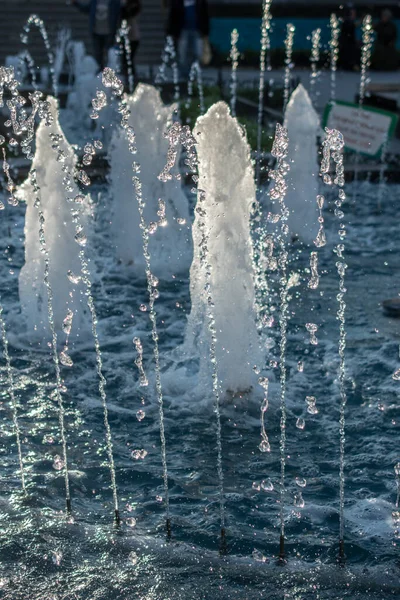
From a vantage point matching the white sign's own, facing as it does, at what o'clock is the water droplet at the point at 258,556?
The water droplet is roughly at 12 o'clock from the white sign.

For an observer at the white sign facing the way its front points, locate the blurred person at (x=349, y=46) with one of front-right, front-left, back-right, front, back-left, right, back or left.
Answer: back

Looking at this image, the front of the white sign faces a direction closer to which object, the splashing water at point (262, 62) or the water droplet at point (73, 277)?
the water droplet

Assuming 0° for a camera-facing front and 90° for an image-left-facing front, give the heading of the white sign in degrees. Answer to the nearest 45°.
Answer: approximately 0°

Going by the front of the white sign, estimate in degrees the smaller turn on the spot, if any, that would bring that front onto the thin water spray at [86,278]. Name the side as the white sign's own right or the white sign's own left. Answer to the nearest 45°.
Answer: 0° — it already faces it

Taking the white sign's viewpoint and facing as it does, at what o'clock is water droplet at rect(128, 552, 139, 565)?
The water droplet is roughly at 12 o'clock from the white sign.

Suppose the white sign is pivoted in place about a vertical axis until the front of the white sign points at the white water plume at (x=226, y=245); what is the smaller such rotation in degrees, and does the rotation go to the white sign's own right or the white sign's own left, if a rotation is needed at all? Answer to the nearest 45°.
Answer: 0° — it already faces it

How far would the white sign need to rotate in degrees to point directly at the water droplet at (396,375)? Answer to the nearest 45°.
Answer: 0° — it already faces it
